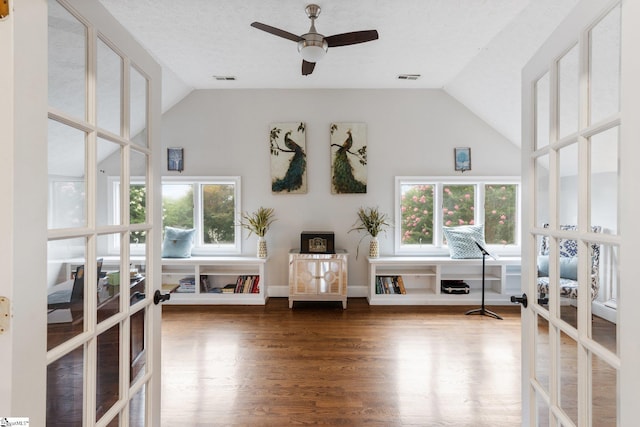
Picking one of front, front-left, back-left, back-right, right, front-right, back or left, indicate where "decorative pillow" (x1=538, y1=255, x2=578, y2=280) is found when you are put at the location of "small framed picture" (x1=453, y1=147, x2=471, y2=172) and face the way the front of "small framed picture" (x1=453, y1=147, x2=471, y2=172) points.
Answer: front

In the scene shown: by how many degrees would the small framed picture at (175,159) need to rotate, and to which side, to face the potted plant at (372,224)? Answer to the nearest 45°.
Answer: approximately 45° to its left

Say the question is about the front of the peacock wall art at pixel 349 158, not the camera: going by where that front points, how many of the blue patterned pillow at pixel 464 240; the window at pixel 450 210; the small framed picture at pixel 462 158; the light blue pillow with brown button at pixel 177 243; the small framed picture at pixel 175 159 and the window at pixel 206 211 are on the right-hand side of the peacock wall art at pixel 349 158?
3

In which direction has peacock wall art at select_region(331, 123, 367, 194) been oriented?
toward the camera

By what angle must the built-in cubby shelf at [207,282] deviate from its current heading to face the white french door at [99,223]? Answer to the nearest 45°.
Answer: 0° — it already faces it

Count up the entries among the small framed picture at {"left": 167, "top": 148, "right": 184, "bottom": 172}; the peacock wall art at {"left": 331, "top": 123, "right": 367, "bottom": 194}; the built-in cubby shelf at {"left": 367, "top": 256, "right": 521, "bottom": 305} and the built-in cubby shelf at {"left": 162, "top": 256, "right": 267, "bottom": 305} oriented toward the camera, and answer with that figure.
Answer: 4

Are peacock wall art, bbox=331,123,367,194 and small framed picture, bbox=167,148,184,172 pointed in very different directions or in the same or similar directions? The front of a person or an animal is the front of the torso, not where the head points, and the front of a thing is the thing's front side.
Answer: same or similar directions

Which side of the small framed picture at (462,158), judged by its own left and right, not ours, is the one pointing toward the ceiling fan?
front

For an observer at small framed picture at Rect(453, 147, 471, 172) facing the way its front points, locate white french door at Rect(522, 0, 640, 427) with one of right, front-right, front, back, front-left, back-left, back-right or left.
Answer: front

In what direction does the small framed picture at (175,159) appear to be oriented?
toward the camera

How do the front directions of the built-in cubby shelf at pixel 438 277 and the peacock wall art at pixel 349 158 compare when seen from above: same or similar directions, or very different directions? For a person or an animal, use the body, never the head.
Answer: same or similar directions

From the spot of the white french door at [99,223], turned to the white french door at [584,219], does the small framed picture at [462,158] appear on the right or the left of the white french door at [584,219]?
left

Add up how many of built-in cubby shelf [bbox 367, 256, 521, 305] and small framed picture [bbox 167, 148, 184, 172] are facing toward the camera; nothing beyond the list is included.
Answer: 2

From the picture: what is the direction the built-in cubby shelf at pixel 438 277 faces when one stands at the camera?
facing the viewer
